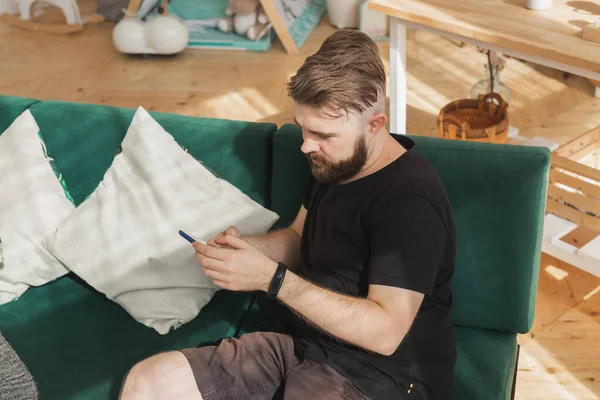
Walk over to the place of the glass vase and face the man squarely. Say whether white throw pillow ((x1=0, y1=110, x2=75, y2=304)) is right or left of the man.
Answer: right

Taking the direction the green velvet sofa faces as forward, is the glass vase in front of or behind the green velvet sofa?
behind

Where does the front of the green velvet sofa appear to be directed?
toward the camera

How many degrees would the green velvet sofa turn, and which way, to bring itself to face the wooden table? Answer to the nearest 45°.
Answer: approximately 135° to its left

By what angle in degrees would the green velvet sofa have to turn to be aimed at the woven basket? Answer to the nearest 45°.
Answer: approximately 135° to its left
